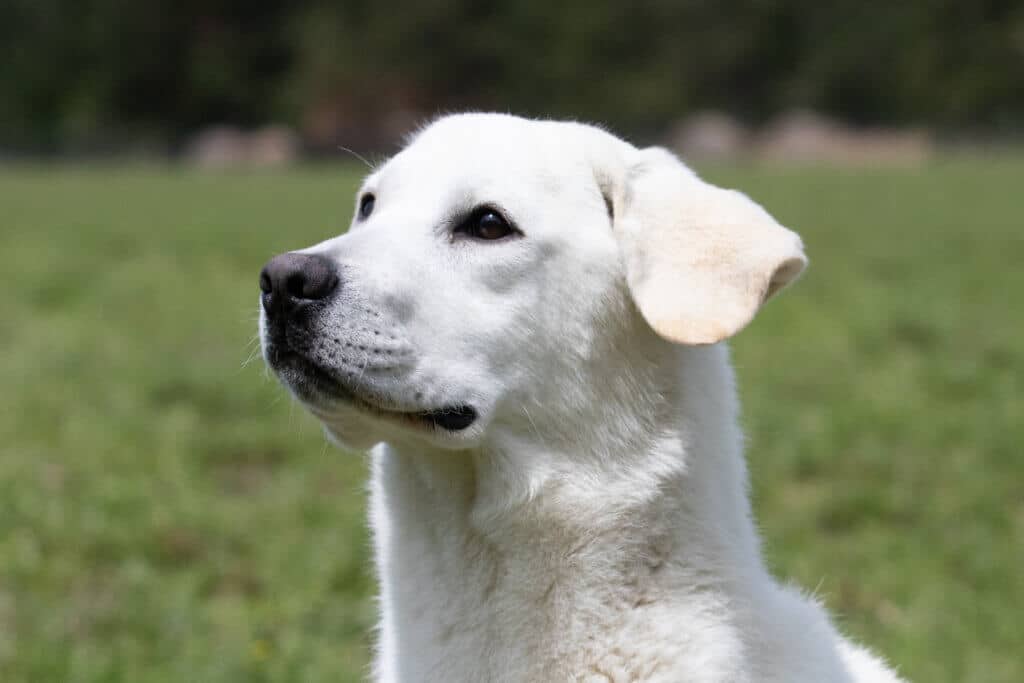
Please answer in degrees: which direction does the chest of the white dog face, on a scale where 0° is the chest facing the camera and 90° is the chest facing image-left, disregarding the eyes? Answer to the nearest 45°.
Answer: approximately 45°
